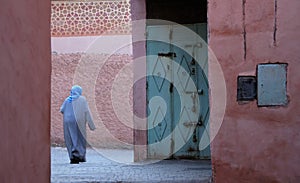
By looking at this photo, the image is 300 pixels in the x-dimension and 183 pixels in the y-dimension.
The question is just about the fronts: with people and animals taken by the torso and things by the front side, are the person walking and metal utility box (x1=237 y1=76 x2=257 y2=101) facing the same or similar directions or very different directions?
very different directions

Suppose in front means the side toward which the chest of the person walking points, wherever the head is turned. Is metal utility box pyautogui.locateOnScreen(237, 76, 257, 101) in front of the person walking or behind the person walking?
behind

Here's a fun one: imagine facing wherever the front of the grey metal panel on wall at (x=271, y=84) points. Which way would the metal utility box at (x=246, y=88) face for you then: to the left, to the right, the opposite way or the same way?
the same way

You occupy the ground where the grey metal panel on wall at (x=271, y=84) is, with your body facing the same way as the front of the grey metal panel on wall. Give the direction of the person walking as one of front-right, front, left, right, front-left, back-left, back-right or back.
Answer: back-right

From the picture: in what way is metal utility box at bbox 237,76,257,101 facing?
toward the camera

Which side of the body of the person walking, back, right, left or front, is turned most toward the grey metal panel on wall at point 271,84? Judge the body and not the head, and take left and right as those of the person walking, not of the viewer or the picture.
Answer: back

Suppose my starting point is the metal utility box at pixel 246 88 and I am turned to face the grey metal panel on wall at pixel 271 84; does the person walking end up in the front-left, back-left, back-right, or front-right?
back-left

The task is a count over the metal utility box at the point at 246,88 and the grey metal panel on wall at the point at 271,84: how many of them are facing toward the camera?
2

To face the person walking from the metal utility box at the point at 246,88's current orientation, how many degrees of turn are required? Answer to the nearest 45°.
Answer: approximately 135° to its right
